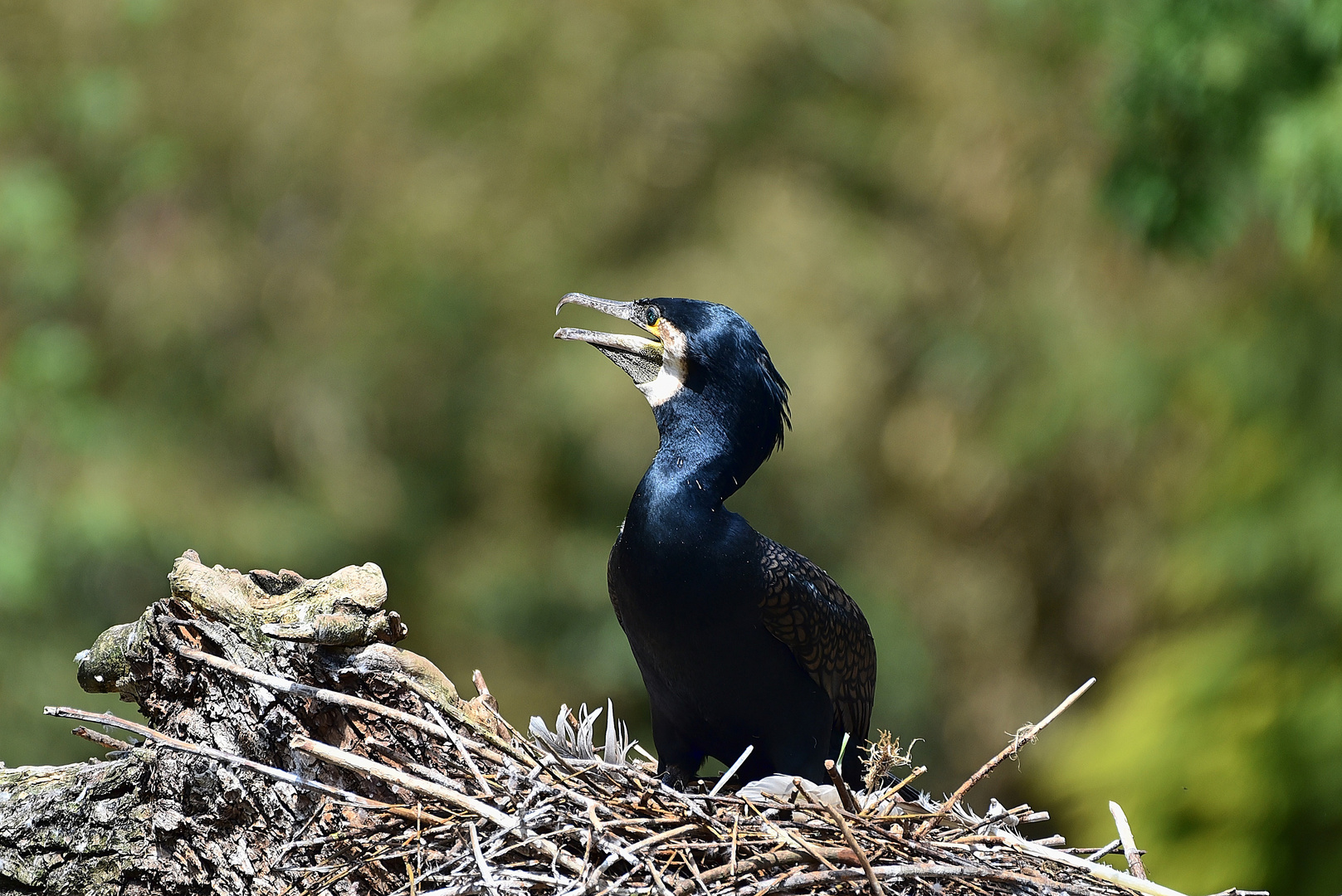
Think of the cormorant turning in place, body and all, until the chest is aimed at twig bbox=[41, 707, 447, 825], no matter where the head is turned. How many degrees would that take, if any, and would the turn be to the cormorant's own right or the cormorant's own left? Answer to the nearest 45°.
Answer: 0° — it already faces it

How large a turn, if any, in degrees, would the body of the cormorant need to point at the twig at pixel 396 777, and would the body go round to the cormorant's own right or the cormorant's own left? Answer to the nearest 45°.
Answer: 0° — it already faces it

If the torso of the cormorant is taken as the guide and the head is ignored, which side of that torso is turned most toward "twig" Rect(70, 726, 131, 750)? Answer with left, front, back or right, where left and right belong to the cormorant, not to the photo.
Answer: front

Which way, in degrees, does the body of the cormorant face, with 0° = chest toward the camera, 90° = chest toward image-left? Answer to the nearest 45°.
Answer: approximately 45°
